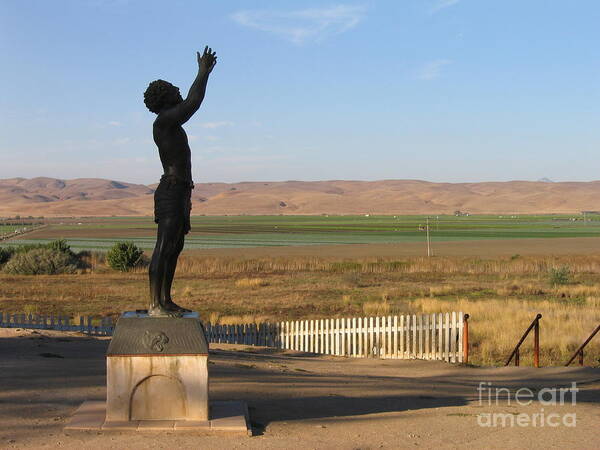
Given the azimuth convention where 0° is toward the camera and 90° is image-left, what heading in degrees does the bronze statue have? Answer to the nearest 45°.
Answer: approximately 270°

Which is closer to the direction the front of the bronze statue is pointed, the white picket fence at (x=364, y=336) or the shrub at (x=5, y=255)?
the white picket fence

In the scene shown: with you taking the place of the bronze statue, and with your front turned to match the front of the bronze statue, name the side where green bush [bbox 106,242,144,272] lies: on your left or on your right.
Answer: on your left

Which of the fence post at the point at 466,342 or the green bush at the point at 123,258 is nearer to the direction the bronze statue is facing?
the fence post

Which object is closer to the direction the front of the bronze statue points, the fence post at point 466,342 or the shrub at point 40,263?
the fence post

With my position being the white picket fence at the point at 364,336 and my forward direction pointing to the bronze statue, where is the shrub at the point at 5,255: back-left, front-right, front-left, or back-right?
back-right

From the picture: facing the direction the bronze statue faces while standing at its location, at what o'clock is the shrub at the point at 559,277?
The shrub is roughly at 10 o'clock from the bronze statue.

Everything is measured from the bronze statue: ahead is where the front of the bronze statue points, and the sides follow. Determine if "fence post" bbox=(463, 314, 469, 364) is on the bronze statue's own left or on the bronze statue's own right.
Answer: on the bronze statue's own left

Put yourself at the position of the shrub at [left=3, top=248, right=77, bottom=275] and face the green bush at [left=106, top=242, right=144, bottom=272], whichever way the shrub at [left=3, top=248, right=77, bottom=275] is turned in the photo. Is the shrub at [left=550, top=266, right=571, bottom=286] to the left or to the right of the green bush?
right

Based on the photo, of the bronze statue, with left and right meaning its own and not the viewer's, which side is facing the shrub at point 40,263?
left

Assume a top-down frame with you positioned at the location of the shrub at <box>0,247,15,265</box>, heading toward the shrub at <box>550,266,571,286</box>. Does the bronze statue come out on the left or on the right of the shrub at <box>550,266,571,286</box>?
right
